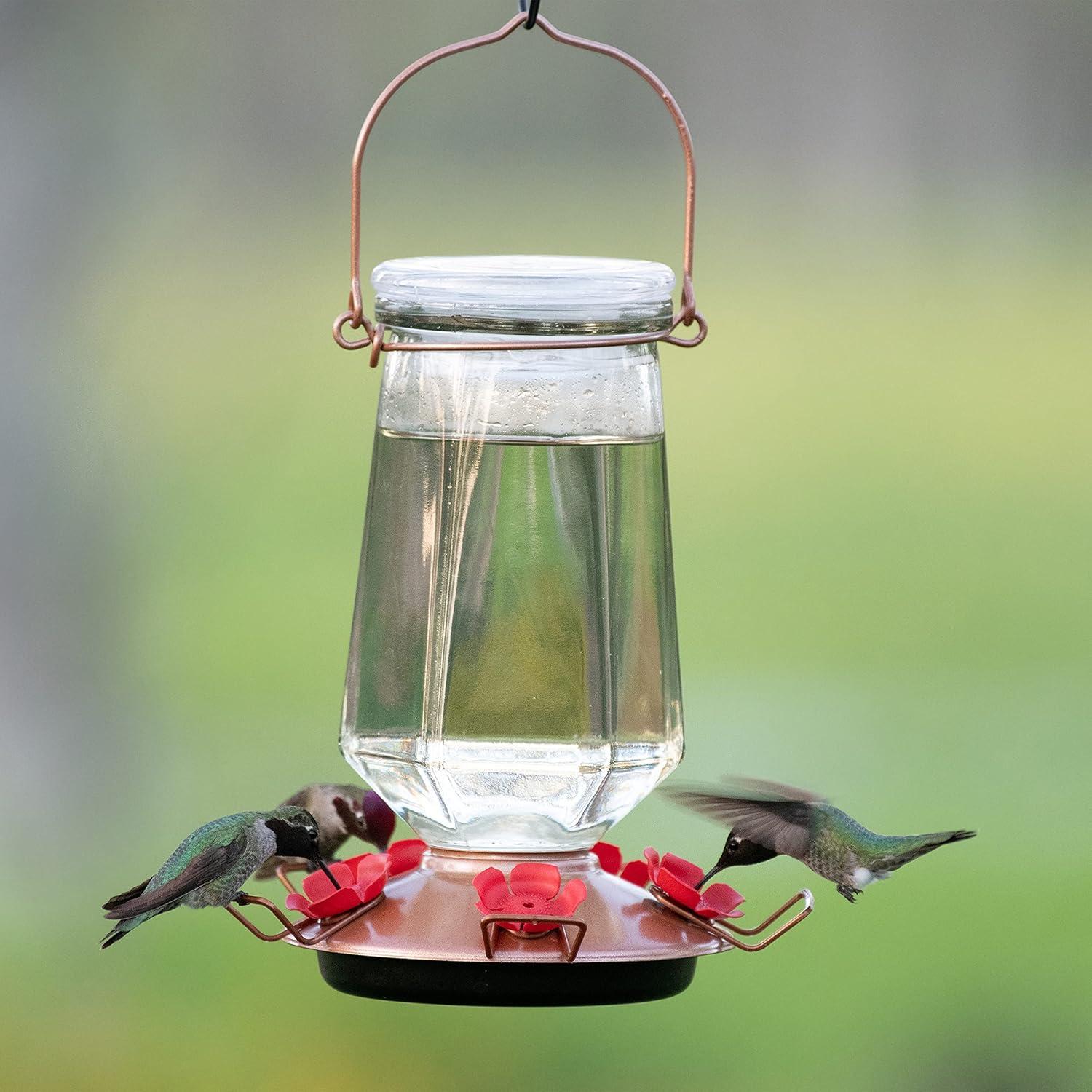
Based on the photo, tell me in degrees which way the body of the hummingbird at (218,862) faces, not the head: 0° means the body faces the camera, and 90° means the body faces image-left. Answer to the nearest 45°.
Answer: approximately 270°

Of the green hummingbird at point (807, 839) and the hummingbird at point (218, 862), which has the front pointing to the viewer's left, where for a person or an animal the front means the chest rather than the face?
the green hummingbird

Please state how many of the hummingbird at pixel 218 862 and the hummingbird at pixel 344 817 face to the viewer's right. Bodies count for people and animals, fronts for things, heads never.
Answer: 2

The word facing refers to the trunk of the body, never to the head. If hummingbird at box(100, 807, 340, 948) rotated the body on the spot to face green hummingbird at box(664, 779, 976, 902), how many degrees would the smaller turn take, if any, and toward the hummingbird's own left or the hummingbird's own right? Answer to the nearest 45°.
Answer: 0° — it already faces it

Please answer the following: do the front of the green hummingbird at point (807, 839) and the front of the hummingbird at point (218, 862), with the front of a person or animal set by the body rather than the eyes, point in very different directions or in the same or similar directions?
very different directions

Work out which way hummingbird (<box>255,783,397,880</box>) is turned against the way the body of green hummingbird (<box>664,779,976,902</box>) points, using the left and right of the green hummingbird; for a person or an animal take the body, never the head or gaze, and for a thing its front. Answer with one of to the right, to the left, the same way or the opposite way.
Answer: the opposite way

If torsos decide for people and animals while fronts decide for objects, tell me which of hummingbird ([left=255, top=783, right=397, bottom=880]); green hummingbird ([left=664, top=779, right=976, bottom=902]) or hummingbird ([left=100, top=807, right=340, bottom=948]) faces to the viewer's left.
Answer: the green hummingbird

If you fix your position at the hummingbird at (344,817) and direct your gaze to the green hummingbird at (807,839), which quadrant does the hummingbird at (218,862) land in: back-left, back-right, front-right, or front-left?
back-right

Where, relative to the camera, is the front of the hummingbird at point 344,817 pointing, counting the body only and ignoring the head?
to the viewer's right

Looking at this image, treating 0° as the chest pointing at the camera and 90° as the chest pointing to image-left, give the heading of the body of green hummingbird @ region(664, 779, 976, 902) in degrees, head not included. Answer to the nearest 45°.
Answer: approximately 90°

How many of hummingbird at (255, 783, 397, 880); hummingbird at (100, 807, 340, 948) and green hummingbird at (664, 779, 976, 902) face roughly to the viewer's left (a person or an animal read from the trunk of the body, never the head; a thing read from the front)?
1
